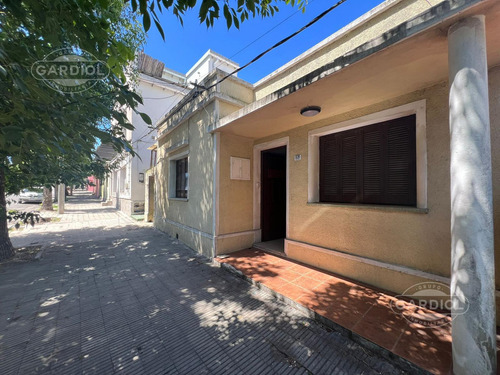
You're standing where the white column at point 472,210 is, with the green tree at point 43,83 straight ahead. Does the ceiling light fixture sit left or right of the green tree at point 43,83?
right

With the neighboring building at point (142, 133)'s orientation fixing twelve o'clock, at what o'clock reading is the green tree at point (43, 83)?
The green tree is roughly at 9 o'clock from the neighboring building.

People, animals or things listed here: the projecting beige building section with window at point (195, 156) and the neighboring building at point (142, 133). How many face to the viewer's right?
0

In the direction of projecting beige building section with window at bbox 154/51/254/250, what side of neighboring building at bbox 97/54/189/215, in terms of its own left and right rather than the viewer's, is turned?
left

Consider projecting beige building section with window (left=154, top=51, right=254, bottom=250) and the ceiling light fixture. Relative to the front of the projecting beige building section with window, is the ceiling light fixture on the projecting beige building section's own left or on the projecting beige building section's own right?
on the projecting beige building section's own left

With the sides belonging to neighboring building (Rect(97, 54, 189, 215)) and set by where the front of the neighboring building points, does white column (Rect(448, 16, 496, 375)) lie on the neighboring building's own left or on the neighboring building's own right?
on the neighboring building's own left

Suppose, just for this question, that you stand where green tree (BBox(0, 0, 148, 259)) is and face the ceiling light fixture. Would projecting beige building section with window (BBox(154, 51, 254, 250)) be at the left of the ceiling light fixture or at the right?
left

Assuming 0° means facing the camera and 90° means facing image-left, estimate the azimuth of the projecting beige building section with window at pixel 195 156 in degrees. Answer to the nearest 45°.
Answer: approximately 45°

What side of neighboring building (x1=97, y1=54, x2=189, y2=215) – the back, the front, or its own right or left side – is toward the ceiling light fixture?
left

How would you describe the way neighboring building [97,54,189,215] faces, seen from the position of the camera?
facing to the left of the viewer

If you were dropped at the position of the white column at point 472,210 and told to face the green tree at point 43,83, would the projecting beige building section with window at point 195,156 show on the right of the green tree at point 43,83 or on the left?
right

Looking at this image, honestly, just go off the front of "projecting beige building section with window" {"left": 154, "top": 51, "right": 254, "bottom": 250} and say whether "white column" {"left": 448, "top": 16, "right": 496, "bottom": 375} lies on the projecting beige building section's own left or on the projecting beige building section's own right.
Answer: on the projecting beige building section's own left

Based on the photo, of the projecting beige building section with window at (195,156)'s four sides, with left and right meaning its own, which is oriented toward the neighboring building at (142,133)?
right
